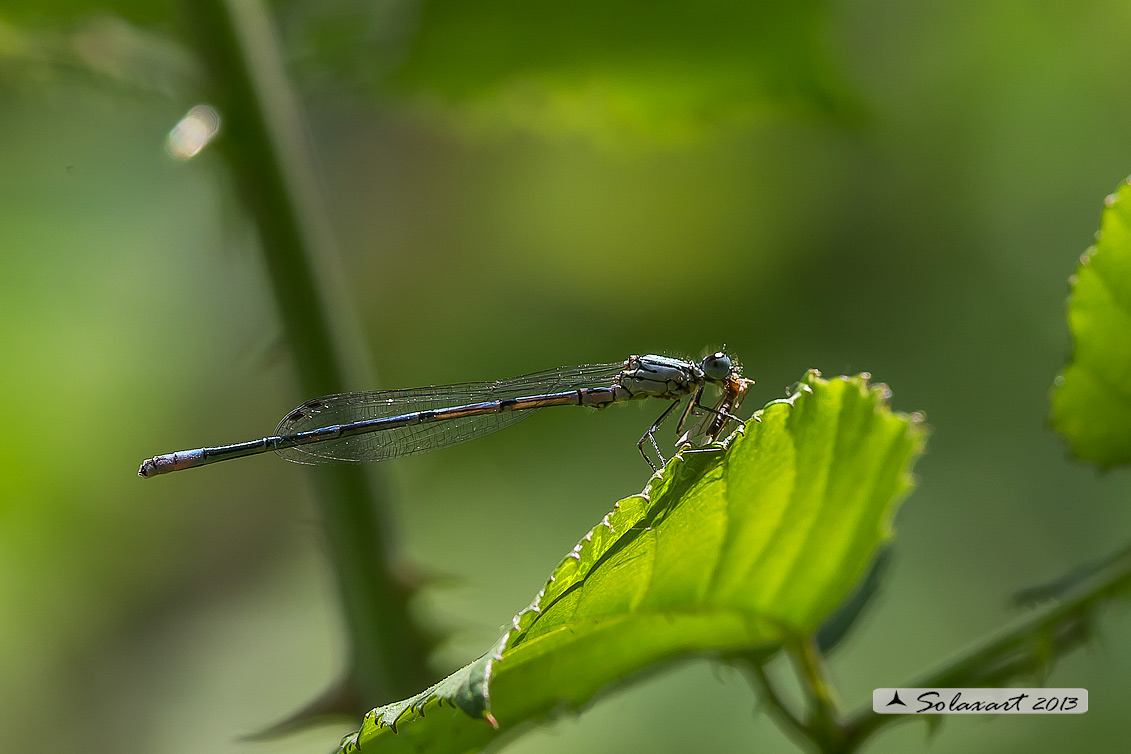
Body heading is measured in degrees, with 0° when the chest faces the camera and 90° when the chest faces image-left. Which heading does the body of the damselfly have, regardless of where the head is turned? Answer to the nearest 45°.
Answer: approximately 270°
